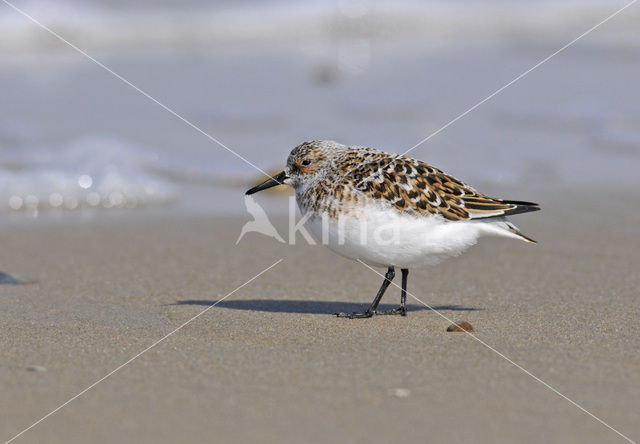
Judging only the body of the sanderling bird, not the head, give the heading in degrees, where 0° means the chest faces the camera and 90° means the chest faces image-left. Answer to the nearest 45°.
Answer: approximately 90°

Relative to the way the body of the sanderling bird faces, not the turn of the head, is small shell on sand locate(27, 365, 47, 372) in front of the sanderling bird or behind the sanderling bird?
in front
